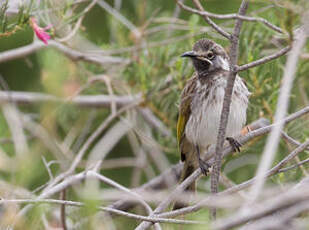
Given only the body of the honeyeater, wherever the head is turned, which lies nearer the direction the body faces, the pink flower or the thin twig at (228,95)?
the thin twig

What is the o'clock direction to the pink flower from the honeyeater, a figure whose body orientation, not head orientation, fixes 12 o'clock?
The pink flower is roughly at 3 o'clock from the honeyeater.

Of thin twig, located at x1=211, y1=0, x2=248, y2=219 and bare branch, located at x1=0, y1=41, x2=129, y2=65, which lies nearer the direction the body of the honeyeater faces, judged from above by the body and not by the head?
the thin twig

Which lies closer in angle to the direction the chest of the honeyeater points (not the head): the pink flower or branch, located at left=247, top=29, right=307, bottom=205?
the branch

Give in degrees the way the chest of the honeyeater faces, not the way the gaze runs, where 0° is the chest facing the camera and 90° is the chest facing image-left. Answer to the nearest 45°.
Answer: approximately 315°

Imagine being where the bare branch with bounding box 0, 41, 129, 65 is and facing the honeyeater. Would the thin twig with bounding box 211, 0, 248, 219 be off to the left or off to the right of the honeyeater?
right

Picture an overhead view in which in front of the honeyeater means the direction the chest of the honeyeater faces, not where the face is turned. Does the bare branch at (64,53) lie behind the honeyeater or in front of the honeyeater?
behind
